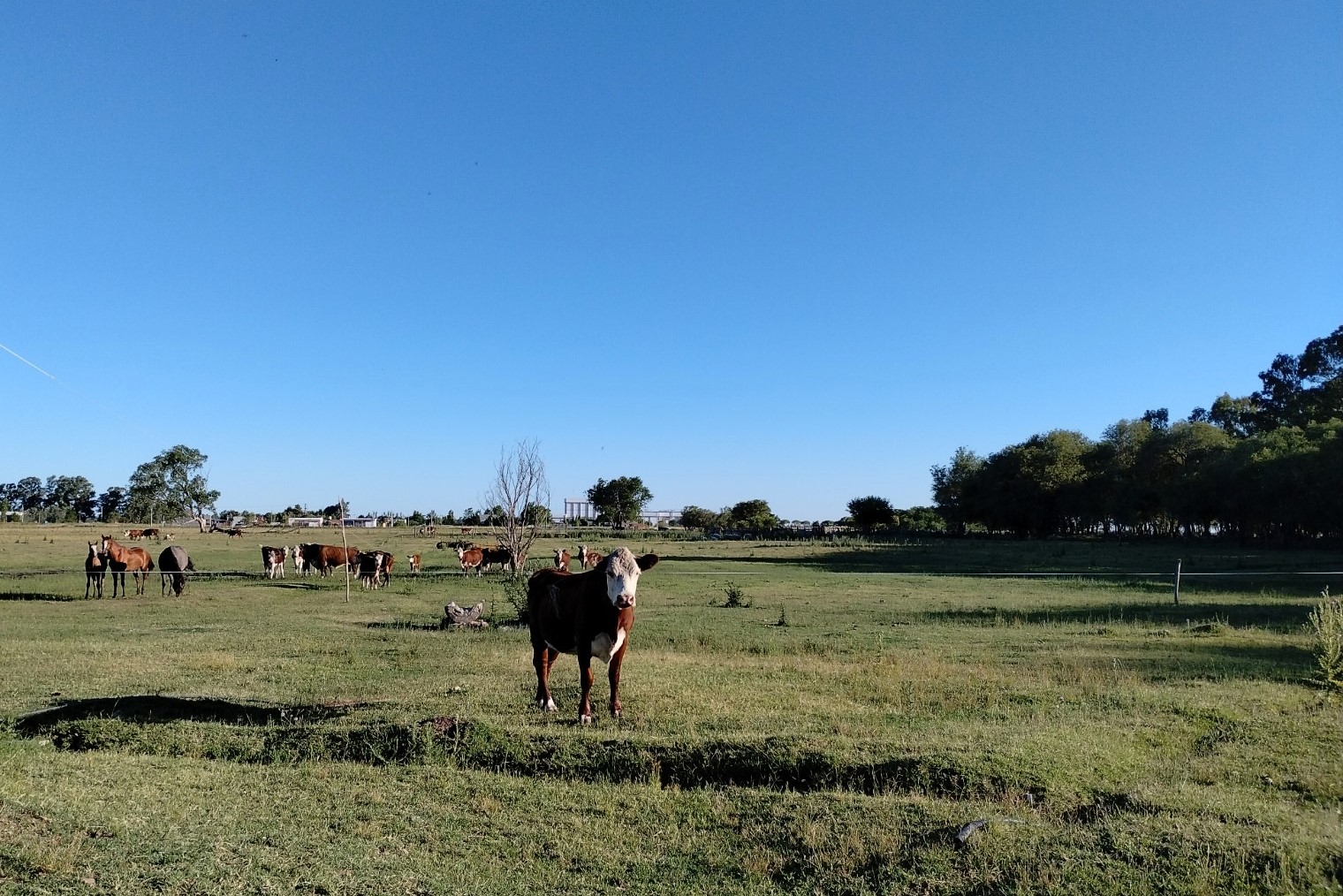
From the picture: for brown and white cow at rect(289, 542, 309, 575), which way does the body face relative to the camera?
toward the camera

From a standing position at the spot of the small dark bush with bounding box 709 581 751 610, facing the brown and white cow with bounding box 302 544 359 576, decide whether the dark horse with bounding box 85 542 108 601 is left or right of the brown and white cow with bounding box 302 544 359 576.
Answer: left

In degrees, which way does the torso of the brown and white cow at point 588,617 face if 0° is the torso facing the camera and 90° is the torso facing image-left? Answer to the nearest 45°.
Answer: approximately 315°

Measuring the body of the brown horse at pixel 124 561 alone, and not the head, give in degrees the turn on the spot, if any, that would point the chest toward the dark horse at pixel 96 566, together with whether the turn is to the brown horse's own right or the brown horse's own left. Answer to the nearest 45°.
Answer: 0° — it already faces it

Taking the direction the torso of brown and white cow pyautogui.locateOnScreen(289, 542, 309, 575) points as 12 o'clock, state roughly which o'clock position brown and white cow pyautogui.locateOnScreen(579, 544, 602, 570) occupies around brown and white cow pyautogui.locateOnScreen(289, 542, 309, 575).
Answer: brown and white cow pyautogui.locateOnScreen(579, 544, 602, 570) is roughly at 10 o'clock from brown and white cow pyautogui.locateOnScreen(289, 542, 309, 575).

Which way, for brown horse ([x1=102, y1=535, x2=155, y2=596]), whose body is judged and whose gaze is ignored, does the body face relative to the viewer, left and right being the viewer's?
facing the viewer and to the left of the viewer

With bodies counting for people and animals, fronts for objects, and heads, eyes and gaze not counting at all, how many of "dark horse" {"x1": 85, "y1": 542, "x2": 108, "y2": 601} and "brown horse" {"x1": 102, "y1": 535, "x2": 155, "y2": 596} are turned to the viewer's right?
0

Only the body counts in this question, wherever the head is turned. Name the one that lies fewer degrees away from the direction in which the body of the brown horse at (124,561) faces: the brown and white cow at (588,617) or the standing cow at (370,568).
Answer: the brown and white cow
